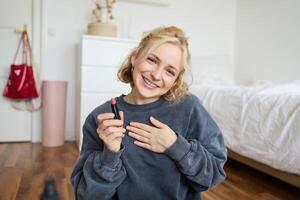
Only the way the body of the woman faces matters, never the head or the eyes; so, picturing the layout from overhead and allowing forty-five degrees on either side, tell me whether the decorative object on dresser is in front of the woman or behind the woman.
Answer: behind

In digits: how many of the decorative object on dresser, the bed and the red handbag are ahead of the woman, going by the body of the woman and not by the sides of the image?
0

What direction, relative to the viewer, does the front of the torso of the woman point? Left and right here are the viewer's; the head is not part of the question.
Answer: facing the viewer

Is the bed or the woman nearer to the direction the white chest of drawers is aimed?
the woman

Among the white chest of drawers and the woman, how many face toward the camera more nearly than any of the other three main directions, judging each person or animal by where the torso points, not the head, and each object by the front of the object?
2

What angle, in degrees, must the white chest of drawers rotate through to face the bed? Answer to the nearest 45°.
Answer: approximately 45° to its left

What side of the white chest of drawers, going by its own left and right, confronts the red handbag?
right

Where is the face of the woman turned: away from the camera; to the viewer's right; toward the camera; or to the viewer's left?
toward the camera

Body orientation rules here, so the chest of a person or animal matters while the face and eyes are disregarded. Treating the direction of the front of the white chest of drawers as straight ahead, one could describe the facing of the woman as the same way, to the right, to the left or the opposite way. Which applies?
the same way

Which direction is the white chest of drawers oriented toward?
toward the camera

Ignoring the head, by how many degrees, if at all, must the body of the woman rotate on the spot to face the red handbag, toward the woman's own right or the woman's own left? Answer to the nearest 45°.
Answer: approximately 135° to the woman's own right

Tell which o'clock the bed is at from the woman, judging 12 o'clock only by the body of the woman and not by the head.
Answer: The bed is roughly at 7 o'clock from the woman.

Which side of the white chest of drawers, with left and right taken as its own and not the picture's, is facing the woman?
front
